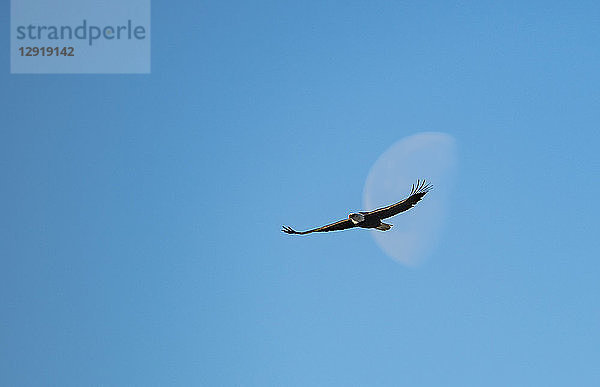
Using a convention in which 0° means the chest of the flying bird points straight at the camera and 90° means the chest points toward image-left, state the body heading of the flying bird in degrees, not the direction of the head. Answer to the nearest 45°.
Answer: approximately 45°
